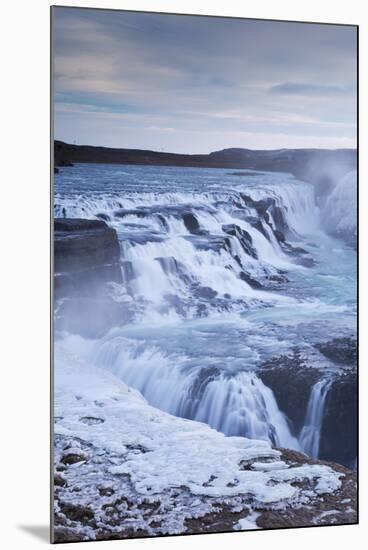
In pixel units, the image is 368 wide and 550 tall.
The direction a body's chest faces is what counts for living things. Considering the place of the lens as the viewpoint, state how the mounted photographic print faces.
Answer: facing the viewer and to the right of the viewer
